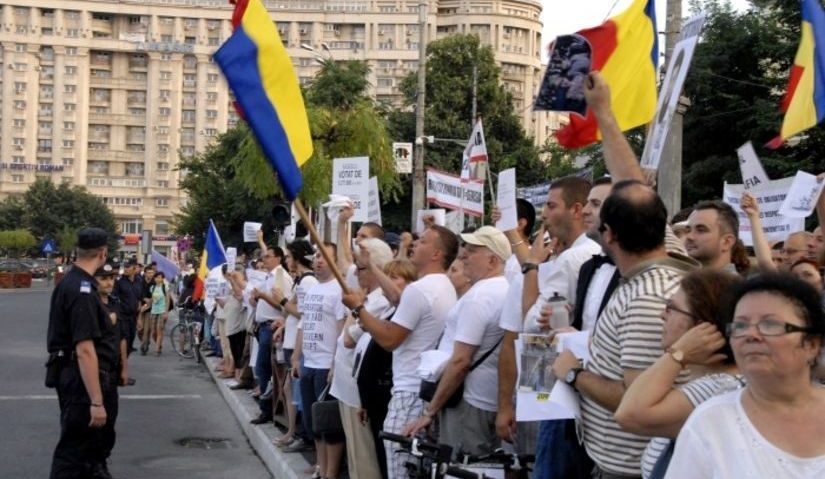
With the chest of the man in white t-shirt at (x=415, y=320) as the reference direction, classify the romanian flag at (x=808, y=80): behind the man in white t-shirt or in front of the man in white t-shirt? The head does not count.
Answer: behind

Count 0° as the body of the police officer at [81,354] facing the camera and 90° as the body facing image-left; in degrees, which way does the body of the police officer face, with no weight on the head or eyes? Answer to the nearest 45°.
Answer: approximately 225°

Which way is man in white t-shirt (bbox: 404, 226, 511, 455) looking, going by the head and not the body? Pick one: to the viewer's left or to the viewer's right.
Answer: to the viewer's left

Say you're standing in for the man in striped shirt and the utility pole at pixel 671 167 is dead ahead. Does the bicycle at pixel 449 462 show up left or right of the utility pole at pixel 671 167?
left

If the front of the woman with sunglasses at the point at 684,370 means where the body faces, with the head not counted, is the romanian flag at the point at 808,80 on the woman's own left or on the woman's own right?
on the woman's own right

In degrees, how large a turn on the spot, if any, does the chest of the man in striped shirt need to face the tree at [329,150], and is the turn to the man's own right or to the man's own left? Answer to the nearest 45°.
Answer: approximately 45° to the man's own right

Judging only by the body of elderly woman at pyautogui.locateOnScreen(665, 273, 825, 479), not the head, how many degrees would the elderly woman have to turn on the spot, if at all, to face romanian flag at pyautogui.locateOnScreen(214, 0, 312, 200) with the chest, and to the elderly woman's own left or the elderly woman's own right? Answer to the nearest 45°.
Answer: approximately 90° to the elderly woman's own right

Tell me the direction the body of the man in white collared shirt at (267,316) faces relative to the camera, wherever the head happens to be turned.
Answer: to the viewer's left

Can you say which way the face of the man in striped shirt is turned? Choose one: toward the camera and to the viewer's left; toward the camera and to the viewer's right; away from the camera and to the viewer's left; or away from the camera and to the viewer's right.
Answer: away from the camera and to the viewer's left

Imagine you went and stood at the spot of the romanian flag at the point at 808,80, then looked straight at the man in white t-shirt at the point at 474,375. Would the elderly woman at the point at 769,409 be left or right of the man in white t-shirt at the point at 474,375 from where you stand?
left

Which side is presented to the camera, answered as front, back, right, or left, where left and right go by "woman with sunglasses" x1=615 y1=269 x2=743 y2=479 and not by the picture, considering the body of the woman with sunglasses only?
left

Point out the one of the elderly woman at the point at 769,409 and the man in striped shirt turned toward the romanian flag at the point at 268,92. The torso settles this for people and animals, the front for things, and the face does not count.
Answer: the man in striped shirt

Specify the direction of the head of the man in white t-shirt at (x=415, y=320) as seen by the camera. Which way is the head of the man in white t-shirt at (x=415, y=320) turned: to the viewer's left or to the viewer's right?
to the viewer's left

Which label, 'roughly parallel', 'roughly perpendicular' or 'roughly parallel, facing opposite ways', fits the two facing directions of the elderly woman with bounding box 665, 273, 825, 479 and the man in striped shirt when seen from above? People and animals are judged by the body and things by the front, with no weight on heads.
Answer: roughly perpendicular

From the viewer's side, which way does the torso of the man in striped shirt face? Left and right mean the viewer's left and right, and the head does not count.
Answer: facing away from the viewer and to the left of the viewer

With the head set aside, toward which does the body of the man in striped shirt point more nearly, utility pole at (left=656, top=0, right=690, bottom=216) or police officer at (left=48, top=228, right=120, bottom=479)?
the police officer

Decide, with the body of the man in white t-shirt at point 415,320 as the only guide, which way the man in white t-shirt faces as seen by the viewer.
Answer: to the viewer's left
